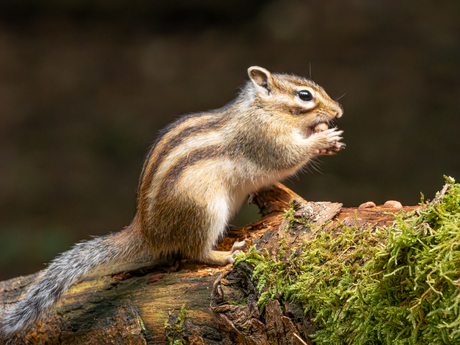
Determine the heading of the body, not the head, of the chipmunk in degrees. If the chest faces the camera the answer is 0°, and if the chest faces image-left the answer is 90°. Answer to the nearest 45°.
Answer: approximately 270°

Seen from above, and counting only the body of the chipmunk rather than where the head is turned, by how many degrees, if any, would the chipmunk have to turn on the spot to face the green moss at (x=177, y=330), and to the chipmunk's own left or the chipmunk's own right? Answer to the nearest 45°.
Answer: approximately 90° to the chipmunk's own right
